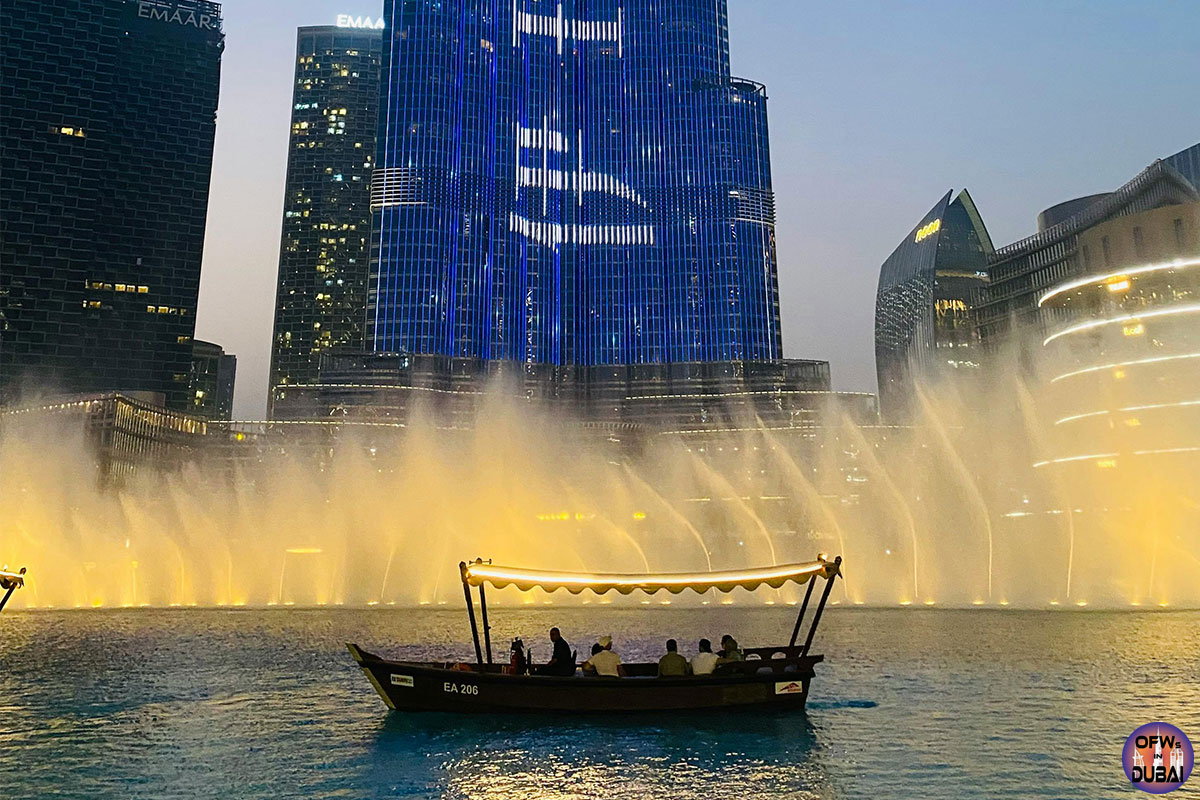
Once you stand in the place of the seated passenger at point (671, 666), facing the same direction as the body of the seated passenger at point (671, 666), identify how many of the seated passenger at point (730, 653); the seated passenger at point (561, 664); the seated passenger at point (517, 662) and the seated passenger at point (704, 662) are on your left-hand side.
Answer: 2

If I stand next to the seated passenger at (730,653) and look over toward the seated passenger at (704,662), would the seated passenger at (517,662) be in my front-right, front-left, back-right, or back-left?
front-right

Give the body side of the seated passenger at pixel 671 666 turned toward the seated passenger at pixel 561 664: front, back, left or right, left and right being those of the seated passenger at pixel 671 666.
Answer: left

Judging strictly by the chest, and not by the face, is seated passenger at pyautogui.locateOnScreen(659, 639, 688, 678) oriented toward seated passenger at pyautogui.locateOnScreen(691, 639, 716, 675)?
no

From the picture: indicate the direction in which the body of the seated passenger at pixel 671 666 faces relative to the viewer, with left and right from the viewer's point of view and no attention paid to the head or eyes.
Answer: facing away from the viewer

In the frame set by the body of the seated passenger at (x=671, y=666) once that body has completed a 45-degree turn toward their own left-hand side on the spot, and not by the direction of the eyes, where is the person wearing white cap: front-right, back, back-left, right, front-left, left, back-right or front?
front-left

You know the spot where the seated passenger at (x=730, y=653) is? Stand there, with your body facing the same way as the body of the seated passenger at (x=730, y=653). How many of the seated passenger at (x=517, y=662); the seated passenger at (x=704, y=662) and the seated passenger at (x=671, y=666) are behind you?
0

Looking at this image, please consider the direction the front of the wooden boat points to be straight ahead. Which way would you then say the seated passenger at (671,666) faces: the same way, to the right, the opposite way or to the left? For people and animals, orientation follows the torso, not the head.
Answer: to the right

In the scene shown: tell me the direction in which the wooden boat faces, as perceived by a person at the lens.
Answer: facing to the left of the viewer

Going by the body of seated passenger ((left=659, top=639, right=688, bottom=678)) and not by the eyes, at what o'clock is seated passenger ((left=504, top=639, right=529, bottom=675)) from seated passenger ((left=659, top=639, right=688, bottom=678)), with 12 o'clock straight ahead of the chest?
seated passenger ((left=504, top=639, right=529, bottom=675)) is roughly at 9 o'clock from seated passenger ((left=659, top=639, right=688, bottom=678)).

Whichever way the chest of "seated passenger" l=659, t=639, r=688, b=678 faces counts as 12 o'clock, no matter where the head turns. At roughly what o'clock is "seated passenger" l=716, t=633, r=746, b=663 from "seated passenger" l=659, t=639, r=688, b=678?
"seated passenger" l=716, t=633, r=746, b=663 is roughly at 2 o'clock from "seated passenger" l=659, t=639, r=688, b=678.
